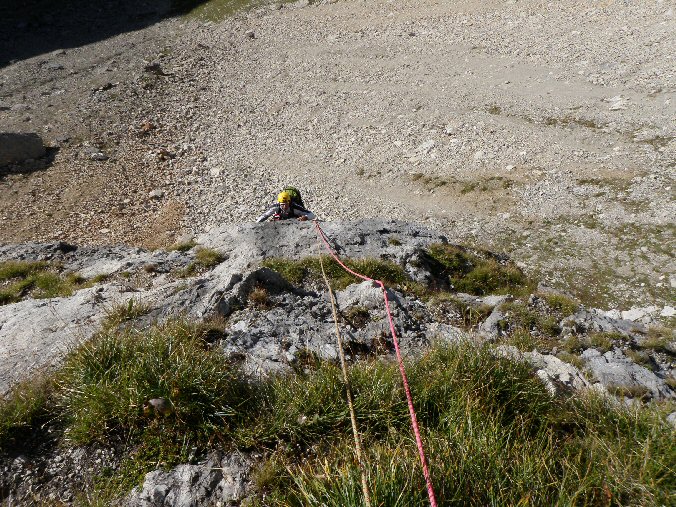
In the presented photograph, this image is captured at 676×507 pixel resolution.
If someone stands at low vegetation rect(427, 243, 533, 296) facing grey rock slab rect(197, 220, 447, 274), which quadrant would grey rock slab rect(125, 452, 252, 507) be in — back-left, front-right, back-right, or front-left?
front-left

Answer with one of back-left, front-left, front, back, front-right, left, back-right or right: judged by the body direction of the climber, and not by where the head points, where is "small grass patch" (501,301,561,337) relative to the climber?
front-left

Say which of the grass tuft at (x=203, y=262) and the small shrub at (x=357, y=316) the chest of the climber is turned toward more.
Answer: the small shrub

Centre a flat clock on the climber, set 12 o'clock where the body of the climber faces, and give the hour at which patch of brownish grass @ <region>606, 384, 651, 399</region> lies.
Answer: The patch of brownish grass is roughly at 11 o'clock from the climber.

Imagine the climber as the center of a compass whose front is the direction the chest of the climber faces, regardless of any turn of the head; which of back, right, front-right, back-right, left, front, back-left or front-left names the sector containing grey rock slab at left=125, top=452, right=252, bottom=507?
front

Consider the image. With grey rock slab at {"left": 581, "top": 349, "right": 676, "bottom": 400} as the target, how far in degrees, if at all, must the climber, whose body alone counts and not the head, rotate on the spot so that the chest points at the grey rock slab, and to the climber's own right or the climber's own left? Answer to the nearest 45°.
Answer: approximately 45° to the climber's own left

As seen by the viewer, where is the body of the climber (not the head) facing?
toward the camera

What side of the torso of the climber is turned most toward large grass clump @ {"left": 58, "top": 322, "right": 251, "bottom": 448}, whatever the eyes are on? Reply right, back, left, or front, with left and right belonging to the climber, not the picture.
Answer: front

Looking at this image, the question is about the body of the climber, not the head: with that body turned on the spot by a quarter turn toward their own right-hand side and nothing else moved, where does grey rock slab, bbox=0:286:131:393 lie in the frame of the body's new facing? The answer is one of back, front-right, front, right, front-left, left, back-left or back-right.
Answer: front-left

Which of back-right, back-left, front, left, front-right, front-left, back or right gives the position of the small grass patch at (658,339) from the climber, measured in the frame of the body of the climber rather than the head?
front-left

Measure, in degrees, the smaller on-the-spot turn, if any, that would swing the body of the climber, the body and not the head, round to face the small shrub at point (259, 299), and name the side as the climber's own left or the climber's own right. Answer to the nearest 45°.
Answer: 0° — they already face it

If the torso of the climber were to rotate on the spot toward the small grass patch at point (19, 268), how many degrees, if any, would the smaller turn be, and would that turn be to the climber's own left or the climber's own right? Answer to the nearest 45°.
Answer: approximately 90° to the climber's own right

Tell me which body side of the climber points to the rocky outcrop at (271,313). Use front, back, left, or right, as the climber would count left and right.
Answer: front

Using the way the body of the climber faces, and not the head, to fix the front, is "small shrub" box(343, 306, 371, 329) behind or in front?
in front
